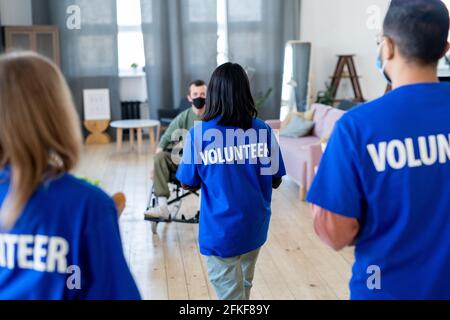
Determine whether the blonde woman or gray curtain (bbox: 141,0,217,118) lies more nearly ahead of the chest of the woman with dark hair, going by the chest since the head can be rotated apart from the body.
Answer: the gray curtain

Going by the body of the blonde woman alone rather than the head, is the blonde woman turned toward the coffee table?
yes

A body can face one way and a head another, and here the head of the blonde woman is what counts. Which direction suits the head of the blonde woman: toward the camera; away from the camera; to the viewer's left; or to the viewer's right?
away from the camera

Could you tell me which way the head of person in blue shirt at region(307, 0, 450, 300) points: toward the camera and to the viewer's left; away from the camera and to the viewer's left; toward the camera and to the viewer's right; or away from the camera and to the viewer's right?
away from the camera and to the viewer's left

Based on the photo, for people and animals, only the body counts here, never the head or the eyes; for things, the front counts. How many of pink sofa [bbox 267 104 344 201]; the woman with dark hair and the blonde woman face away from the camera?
2

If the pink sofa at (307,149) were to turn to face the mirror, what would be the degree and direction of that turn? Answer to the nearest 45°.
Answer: approximately 135° to its right

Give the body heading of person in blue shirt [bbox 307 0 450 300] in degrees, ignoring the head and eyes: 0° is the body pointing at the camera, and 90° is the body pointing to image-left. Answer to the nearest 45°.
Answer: approximately 135°

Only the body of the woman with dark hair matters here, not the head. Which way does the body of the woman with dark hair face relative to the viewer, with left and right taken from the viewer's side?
facing away from the viewer

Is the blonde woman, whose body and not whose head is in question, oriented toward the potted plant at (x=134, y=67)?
yes

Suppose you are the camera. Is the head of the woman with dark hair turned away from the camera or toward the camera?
away from the camera

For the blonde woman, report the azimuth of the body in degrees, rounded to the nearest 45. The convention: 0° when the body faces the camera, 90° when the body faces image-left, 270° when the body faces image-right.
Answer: approximately 180°

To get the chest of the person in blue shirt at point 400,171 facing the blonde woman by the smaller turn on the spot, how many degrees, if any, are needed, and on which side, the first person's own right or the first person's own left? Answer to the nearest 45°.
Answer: approximately 90° to the first person's own left

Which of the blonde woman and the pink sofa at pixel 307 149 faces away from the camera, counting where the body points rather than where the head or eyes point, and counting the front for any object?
the blonde woman

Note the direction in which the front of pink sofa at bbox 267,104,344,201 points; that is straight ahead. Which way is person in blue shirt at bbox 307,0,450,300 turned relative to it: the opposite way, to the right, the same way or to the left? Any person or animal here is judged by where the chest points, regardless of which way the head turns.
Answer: to the right
